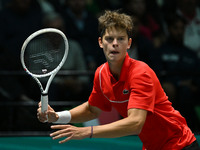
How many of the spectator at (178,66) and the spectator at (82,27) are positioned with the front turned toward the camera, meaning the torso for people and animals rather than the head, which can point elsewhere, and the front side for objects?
2

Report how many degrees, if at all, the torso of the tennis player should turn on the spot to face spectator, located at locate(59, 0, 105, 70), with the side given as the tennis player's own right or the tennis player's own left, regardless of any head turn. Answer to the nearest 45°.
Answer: approximately 135° to the tennis player's own right

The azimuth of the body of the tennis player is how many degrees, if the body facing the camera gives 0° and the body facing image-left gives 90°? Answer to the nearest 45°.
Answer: approximately 45°

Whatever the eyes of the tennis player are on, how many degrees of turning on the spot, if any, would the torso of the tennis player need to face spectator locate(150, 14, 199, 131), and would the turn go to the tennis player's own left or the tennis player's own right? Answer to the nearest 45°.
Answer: approximately 135° to the tennis player's own right

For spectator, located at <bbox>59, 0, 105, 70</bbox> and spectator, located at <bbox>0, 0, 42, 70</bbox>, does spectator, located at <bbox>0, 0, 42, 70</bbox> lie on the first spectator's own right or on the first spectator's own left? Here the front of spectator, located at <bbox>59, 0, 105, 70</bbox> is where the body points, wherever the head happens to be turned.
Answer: on the first spectator's own right

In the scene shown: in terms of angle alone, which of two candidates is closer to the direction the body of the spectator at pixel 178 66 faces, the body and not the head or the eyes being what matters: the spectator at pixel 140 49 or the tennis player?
the tennis player

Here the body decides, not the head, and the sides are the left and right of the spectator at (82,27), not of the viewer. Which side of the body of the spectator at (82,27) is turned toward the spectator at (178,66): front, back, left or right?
left

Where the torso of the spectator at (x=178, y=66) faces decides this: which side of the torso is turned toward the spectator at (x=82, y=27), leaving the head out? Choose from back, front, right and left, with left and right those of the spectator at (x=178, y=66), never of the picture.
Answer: right

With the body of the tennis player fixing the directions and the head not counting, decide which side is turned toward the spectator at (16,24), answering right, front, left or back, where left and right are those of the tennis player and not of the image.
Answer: right
